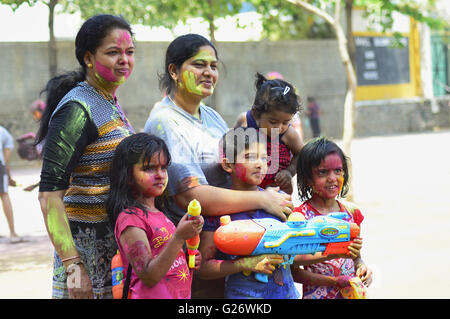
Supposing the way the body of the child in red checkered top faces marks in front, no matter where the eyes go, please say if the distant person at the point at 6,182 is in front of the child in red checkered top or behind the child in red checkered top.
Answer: behind

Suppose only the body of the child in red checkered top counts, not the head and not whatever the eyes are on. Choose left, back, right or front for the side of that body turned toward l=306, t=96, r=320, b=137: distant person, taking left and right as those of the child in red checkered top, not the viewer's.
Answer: back

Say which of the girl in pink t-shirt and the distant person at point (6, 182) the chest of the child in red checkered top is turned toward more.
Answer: the girl in pink t-shirt

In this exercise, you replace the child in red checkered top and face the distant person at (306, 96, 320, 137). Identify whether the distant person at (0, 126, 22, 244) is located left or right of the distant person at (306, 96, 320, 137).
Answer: left

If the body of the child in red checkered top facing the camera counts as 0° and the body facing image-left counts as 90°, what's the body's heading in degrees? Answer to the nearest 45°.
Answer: approximately 0°

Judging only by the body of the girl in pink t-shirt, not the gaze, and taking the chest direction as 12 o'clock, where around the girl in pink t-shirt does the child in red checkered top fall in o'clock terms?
The child in red checkered top is roughly at 9 o'clock from the girl in pink t-shirt.

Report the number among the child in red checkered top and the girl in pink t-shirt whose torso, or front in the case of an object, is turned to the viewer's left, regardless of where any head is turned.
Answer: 0

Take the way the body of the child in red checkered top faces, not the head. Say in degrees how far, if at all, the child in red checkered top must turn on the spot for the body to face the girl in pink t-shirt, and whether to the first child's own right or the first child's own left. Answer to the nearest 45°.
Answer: approximately 45° to the first child's own right

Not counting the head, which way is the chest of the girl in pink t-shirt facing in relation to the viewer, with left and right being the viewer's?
facing the viewer and to the right of the viewer

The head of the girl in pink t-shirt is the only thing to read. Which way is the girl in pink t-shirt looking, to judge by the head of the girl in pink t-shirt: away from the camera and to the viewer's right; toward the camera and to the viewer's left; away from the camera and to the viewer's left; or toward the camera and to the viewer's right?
toward the camera and to the viewer's right
